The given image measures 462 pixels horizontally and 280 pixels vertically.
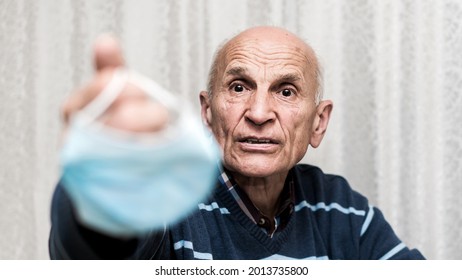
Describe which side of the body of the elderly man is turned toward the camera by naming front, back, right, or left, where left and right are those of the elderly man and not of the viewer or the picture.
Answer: front
